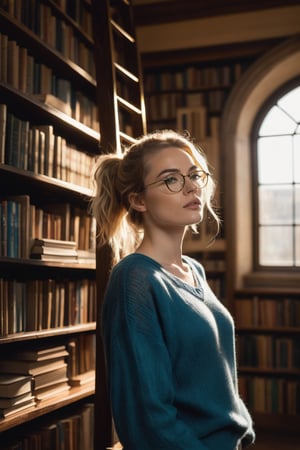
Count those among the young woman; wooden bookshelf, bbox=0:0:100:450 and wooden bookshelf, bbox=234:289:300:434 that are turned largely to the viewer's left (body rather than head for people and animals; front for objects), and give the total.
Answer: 0

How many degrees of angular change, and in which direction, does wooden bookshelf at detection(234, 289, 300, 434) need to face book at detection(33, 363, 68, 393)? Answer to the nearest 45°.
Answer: approximately 45° to its right

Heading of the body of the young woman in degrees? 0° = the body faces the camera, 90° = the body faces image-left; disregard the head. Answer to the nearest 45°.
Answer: approximately 315°

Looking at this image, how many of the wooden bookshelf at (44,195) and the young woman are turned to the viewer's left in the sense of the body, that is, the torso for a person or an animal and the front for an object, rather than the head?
0

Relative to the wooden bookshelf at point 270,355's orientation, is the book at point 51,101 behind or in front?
in front

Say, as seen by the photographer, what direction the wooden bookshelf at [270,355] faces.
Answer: facing the viewer

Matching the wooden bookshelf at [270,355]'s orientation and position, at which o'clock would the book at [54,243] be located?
The book is roughly at 1 o'clock from the wooden bookshelf.

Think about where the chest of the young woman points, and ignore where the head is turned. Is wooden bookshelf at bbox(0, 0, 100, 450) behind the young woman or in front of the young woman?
behind

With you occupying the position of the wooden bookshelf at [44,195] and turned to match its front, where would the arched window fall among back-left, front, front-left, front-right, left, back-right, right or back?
left

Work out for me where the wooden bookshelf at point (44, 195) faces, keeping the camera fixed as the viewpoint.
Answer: facing the viewer and to the right of the viewer
